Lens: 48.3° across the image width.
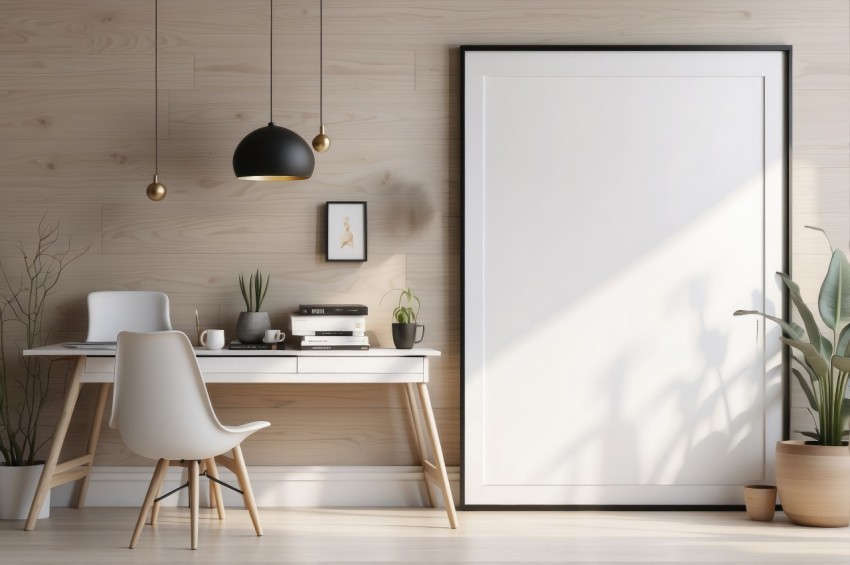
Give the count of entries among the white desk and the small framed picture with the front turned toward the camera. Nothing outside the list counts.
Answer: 2

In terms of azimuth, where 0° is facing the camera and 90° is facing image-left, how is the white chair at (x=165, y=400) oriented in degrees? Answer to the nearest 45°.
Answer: approximately 225°

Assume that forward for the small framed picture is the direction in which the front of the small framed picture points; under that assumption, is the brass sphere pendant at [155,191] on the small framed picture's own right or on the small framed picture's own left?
on the small framed picture's own right

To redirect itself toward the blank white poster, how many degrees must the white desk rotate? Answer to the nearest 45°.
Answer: approximately 90° to its left

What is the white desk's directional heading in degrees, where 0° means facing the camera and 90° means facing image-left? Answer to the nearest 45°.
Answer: approximately 0°
